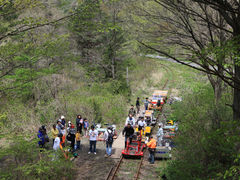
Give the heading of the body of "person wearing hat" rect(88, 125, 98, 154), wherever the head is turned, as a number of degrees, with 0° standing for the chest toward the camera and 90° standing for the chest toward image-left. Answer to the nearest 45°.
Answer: approximately 0°

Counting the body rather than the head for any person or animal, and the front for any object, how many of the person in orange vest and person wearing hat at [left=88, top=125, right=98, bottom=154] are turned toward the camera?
1

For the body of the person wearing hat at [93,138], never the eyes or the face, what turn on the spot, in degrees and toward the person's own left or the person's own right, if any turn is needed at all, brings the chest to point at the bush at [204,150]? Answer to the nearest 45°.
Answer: approximately 45° to the person's own left

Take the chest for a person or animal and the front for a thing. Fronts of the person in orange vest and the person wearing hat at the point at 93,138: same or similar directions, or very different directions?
very different directions

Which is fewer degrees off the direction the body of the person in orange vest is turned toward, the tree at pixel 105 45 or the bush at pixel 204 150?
the tree

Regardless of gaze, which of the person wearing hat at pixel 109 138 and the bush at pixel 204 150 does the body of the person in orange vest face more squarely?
the person wearing hat

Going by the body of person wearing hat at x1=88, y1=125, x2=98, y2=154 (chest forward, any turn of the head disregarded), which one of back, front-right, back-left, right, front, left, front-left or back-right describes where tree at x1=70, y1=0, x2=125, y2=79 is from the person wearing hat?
back
